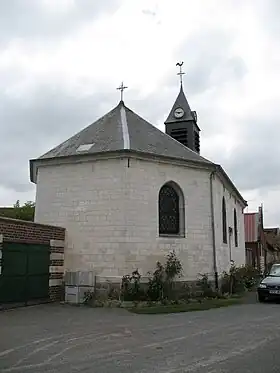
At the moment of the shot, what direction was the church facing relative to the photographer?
facing away from the viewer and to the right of the viewer
